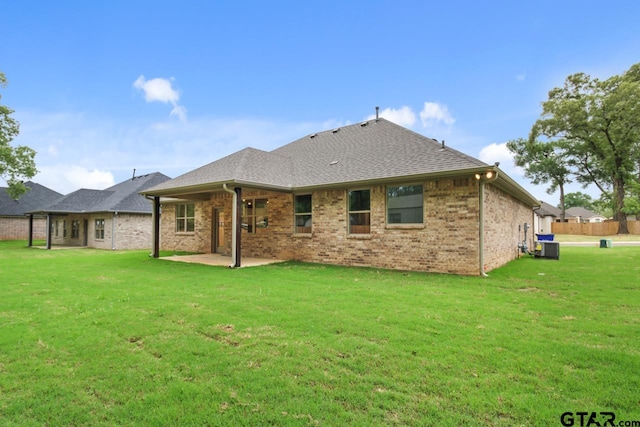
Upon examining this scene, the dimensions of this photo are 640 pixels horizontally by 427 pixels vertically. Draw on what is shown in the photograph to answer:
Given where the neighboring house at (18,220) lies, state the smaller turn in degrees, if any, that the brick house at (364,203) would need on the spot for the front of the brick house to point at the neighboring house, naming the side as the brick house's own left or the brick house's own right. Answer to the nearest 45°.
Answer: approximately 90° to the brick house's own left

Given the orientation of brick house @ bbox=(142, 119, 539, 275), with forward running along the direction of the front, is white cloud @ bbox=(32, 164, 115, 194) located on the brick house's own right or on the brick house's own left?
on the brick house's own left

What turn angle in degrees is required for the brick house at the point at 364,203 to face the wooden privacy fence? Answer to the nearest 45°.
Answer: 0° — it already faces it

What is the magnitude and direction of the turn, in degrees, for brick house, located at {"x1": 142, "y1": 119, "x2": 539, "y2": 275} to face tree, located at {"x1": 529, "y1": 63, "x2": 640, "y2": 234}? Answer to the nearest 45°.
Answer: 0° — it already faces it

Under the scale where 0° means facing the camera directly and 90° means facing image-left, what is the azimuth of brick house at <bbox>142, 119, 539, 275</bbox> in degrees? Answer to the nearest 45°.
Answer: approximately 225°

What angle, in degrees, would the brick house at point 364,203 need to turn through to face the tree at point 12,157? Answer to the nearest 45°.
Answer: approximately 90° to its left
